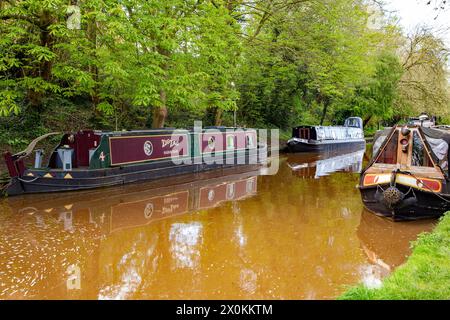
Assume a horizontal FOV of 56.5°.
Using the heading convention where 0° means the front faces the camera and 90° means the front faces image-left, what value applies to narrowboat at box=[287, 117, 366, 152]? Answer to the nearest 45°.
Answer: approximately 45°

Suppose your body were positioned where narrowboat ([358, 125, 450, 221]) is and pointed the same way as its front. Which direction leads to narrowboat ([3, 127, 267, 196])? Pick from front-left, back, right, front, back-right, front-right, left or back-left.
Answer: right

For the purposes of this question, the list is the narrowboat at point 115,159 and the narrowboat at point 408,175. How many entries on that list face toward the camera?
1

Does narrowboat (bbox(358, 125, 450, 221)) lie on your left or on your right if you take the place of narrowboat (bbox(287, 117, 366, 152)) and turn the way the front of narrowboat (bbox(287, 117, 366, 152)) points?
on your left

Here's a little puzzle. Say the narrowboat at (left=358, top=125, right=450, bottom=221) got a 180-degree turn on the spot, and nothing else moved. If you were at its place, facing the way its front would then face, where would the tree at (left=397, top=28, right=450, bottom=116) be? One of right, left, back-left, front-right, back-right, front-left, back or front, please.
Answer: front

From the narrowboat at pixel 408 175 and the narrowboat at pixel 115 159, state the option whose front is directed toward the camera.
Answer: the narrowboat at pixel 408 175

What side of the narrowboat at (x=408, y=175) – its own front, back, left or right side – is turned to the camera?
front

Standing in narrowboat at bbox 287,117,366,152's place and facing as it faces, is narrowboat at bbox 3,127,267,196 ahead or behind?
ahead

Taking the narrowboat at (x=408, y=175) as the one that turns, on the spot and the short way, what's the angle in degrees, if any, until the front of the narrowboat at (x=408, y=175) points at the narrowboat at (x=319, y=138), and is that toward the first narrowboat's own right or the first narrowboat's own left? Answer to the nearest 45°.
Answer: approximately 180°

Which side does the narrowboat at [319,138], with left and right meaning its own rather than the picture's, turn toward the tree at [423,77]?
back
